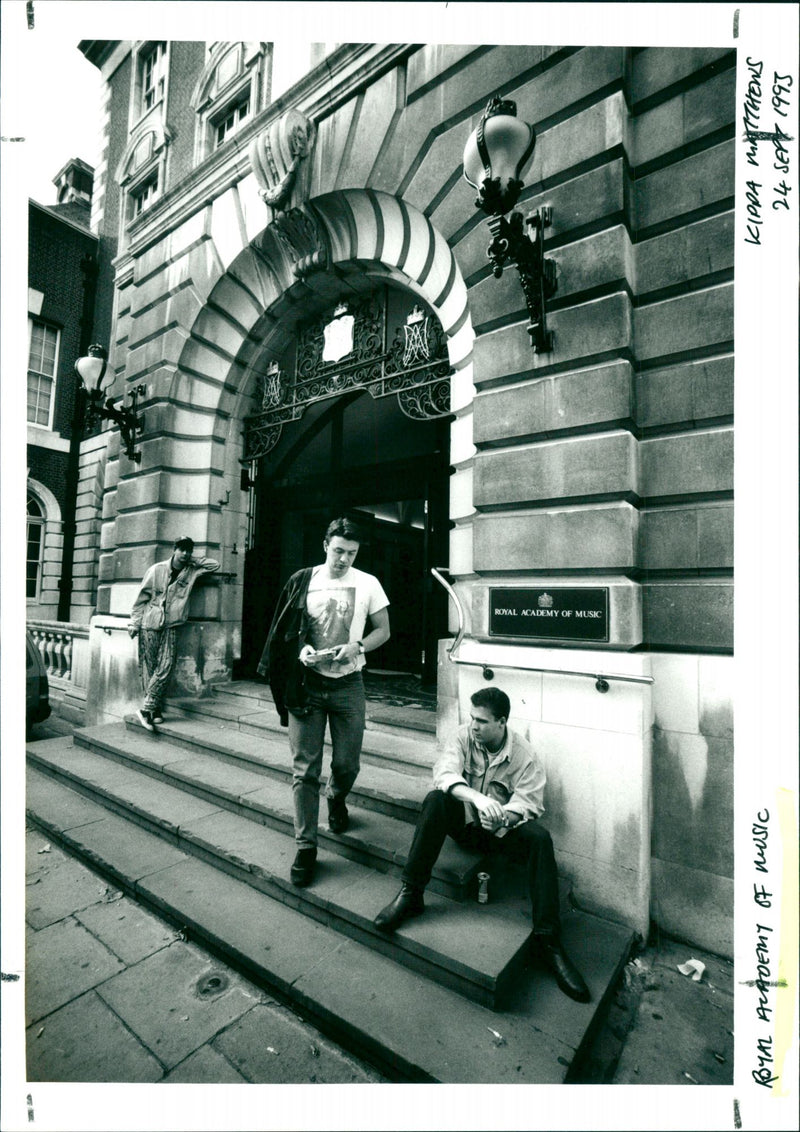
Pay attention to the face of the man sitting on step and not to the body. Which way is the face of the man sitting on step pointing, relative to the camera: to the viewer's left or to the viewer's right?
to the viewer's left

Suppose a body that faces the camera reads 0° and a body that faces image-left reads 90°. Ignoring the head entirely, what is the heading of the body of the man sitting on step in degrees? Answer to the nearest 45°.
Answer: approximately 0°

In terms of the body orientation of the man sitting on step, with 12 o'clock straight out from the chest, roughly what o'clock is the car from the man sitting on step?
The car is roughly at 4 o'clock from the man sitting on step.

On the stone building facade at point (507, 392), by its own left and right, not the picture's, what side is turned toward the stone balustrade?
right

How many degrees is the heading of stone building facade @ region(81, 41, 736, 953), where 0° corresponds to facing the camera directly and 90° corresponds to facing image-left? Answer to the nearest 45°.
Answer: approximately 45°

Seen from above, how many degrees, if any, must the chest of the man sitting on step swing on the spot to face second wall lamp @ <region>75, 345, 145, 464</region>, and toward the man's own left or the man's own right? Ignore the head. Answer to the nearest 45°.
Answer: approximately 135° to the man's own right
